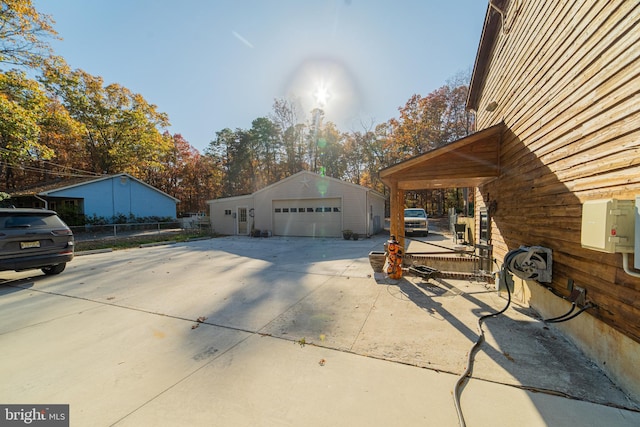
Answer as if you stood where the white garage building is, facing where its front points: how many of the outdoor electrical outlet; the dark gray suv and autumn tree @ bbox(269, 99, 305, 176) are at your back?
1

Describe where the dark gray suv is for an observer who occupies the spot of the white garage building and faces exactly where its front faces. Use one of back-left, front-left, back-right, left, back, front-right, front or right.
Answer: front-right

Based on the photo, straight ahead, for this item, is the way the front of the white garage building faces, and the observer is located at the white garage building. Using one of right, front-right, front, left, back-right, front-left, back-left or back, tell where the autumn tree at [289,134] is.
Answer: back

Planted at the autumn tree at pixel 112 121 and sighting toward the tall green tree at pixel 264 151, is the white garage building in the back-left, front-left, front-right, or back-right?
front-right

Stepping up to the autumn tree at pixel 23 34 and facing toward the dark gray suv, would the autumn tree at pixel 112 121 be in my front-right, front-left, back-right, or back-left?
back-left

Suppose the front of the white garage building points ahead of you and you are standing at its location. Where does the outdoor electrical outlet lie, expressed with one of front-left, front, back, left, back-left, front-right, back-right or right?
front

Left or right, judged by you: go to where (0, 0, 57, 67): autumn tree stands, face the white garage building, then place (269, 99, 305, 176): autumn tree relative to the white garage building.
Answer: left

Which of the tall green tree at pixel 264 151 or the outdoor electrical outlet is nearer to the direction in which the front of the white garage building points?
the outdoor electrical outlet

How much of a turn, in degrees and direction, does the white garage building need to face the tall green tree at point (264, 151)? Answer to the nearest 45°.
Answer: approximately 180°

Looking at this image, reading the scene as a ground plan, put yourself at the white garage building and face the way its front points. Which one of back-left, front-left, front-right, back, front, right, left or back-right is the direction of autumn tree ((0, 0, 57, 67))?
right

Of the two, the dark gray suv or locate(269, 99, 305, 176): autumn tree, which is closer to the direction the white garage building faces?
the dark gray suv

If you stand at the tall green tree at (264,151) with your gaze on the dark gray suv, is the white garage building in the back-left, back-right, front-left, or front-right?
front-left

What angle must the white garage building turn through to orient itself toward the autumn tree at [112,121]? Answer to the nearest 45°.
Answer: approximately 135° to its right

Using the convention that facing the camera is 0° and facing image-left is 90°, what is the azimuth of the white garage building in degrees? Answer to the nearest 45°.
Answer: approximately 0°

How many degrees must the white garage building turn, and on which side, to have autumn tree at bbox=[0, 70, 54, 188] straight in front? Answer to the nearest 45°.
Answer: approximately 90° to its right
